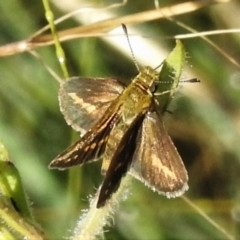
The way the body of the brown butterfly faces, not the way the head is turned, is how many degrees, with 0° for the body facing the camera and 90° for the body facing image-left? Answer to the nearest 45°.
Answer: approximately 225°
